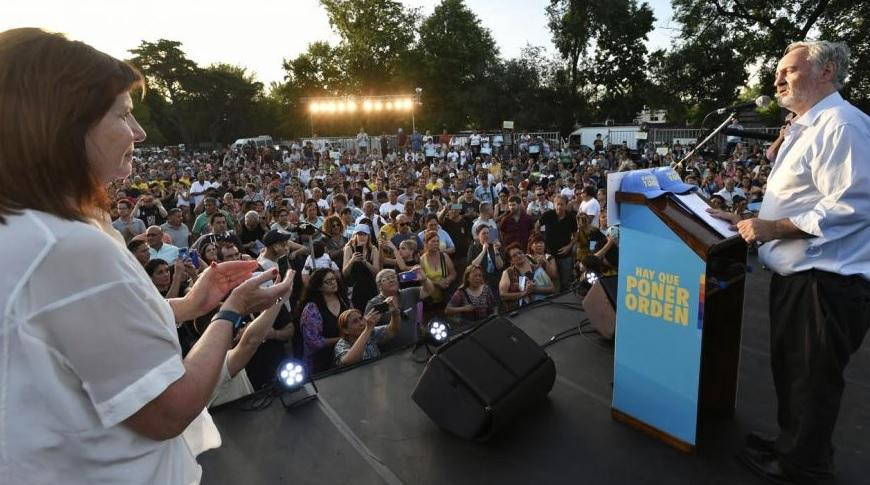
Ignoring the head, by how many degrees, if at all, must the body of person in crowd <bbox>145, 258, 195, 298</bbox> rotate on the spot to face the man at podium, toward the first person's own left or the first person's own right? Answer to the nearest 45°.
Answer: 0° — they already face them

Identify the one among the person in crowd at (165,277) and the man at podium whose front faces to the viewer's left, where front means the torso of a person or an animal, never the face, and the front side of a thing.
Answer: the man at podium

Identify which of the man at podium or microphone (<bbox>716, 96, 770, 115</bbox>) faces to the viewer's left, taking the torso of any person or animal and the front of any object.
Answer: the man at podium

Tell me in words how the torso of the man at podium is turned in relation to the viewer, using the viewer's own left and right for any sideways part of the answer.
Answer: facing to the left of the viewer

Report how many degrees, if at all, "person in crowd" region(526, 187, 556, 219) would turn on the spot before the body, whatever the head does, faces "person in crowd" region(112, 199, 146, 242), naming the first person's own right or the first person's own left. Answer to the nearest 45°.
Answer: approximately 45° to the first person's own right

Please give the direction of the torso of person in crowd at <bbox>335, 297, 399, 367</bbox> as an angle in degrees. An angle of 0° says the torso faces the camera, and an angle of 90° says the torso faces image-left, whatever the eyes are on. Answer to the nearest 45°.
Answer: approximately 315°

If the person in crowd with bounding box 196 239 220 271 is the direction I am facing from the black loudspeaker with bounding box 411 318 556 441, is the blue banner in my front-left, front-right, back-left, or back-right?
back-right

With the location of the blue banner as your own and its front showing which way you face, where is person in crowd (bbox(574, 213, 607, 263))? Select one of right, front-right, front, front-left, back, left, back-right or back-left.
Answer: back-right

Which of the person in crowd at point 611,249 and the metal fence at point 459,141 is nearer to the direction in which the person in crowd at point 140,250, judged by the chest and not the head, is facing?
the person in crowd

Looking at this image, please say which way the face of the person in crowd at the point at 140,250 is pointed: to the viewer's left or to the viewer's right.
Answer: to the viewer's right

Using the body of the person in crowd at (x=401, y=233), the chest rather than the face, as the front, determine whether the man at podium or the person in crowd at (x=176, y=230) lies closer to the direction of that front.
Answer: the man at podium

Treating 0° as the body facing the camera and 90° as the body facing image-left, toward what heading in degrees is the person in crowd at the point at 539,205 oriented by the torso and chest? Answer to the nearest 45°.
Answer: approximately 0°

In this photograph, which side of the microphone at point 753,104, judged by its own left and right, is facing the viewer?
right
